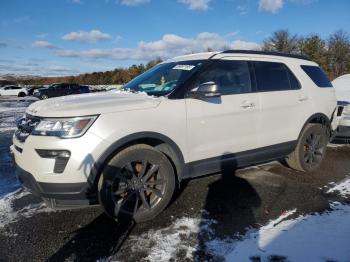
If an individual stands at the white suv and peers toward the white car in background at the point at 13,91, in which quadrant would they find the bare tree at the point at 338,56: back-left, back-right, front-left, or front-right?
front-right

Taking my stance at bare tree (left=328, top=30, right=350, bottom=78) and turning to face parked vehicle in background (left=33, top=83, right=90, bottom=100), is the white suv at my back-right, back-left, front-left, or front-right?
front-left

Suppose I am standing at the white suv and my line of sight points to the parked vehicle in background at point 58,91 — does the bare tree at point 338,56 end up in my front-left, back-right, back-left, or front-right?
front-right

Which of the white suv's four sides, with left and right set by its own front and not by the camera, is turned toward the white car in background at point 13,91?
right

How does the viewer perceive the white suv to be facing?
facing the viewer and to the left of the viewer

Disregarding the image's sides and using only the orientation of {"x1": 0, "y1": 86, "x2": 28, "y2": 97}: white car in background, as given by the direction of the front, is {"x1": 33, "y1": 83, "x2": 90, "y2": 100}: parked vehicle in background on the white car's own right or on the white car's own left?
on the white car's own right

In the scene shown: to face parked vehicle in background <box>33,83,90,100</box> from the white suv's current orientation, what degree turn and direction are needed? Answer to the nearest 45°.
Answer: approximately 135° to its right

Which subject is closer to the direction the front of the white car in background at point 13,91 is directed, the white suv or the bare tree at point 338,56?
the bare tree
